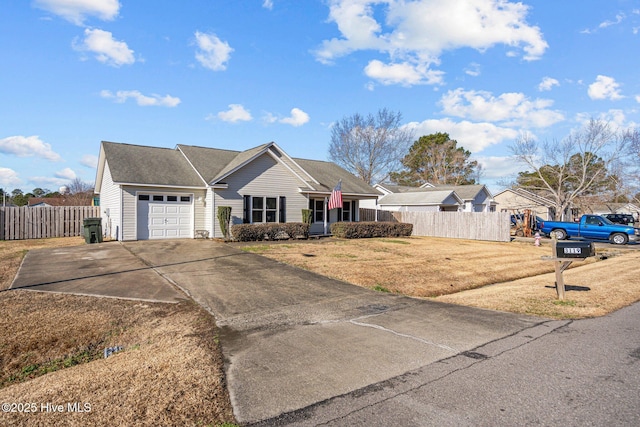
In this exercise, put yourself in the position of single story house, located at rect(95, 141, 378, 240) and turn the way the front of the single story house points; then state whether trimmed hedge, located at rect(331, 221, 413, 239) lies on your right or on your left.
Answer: on your left

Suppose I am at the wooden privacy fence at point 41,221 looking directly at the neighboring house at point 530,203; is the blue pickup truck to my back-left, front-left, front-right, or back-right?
front-right

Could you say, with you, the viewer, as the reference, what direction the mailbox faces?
facing to the right of the viewer

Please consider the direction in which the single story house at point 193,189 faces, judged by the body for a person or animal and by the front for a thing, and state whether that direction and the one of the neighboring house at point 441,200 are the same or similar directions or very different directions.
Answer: same or similar directions

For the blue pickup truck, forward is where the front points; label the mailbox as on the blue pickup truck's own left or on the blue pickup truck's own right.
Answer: on the blue pickup truck's own right

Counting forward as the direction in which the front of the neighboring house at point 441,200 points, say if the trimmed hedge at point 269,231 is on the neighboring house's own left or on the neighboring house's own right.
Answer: on the neighboring house's own right

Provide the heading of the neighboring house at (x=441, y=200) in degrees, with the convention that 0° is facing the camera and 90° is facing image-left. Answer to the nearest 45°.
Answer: approximately 315°

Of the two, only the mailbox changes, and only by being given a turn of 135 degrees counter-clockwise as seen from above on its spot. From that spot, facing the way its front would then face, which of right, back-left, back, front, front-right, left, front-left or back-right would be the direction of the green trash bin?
front-left

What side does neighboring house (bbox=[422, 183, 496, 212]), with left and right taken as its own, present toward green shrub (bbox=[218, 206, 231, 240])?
right

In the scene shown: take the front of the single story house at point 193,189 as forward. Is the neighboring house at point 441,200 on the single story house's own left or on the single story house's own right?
on the single story house's own left

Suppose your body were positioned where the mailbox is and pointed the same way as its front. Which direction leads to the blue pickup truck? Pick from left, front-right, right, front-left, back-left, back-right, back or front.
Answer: left

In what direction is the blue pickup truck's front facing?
to the viewer's right

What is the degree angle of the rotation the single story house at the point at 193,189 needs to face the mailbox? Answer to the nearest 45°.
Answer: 0° — it already faces it

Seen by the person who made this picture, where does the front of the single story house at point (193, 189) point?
facing the viewer and to the right of the viewer
